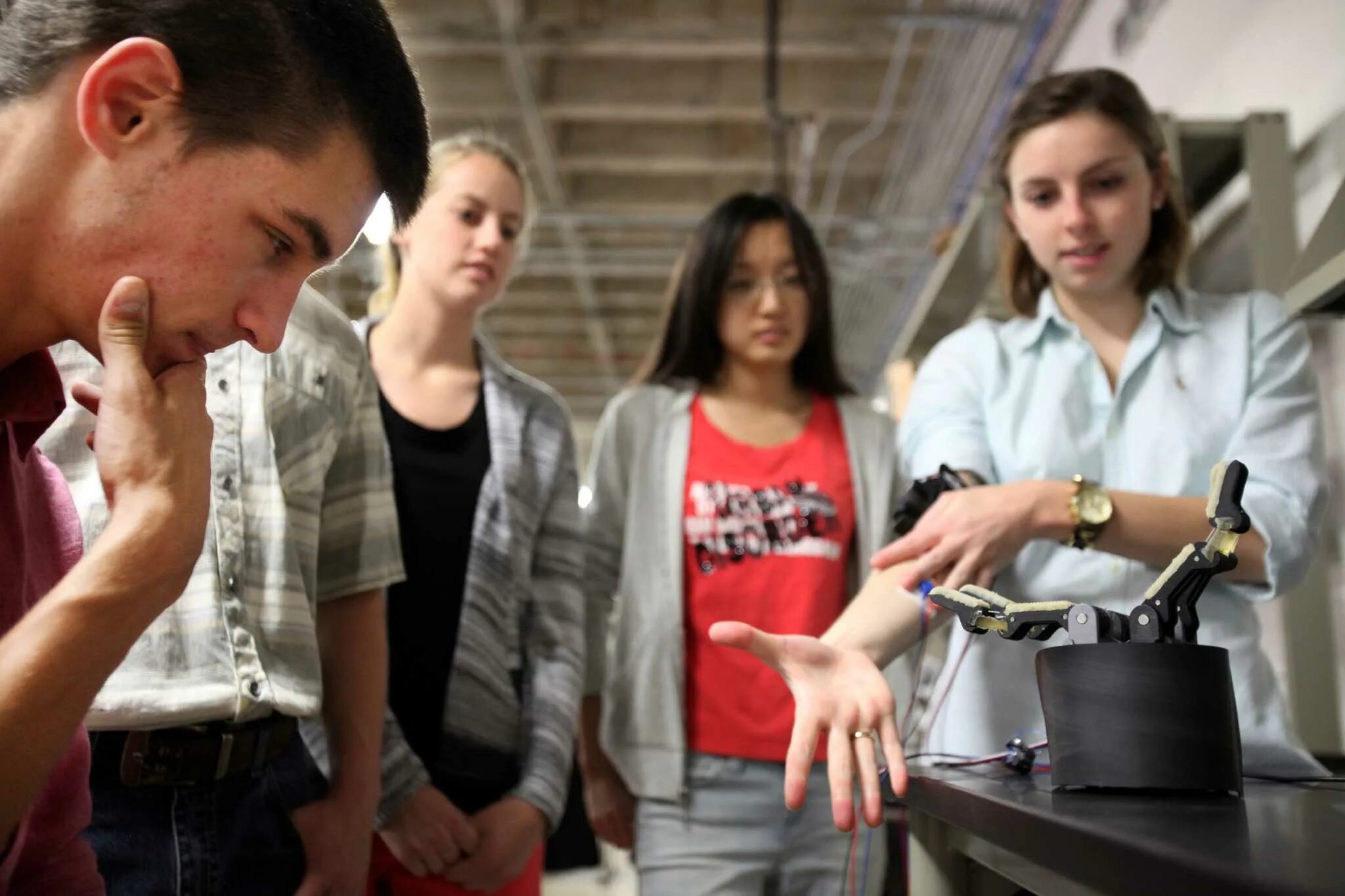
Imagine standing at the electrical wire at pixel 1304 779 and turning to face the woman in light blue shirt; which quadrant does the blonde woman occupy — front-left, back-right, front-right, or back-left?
front-left

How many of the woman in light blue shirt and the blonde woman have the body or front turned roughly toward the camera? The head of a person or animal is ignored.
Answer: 2

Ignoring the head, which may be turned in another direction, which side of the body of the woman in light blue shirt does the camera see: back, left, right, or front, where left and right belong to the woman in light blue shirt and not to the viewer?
front

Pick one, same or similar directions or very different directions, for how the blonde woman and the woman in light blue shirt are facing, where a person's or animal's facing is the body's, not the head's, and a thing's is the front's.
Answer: same or similar directions

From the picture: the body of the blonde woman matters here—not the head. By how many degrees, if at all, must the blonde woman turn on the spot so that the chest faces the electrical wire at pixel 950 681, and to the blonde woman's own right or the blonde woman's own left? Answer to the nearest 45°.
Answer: approximately 45° to the blonde woman's own left

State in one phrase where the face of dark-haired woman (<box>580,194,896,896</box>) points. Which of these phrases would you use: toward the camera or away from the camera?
toward the camera

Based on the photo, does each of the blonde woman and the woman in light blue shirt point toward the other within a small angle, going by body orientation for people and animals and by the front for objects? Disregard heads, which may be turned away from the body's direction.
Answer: no

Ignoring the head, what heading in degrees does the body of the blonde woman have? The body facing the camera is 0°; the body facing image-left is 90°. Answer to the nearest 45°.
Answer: approximately 0°

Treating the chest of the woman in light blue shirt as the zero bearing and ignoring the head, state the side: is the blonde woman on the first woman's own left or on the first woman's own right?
on the first woman's own right

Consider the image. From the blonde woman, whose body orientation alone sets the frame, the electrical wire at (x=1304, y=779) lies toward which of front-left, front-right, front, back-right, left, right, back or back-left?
front-left

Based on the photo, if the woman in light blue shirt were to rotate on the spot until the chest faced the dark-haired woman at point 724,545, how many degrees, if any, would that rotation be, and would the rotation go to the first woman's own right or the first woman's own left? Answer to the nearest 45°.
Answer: approximately 135° to the first woman's own right

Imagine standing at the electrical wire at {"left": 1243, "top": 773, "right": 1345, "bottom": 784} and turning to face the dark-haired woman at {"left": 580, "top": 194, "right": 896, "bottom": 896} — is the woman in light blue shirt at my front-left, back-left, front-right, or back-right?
front-right

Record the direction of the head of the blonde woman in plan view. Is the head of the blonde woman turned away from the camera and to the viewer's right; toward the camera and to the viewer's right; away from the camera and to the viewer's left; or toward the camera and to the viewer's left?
toward the camera and to the viewer's right
